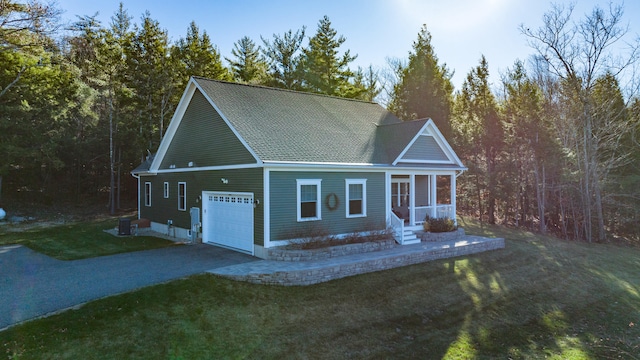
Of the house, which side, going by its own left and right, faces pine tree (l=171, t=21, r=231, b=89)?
back

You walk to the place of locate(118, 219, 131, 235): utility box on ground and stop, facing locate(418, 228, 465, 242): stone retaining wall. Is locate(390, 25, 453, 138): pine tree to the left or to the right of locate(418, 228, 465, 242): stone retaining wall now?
left

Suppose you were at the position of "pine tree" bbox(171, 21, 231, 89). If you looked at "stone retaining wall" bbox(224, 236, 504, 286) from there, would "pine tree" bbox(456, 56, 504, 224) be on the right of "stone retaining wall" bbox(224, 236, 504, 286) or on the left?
left

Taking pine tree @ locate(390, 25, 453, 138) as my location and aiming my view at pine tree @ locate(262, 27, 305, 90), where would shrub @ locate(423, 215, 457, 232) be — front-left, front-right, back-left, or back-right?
back-left

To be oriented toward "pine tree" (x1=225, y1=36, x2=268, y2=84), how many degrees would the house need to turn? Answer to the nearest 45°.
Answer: approximately 135° to its left

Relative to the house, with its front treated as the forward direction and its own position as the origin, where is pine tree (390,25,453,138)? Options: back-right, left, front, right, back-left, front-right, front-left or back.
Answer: left

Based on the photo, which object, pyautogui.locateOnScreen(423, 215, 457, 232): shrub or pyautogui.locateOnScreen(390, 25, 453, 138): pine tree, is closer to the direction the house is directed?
the shrub

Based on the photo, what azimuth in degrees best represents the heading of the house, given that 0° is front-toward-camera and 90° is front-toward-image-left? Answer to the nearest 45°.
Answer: approximately 315°

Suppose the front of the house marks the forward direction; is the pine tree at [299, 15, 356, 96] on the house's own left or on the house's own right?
on the house's own left

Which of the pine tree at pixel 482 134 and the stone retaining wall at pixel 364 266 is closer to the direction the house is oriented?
the stone retaining wall

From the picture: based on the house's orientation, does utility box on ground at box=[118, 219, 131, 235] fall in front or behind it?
behind

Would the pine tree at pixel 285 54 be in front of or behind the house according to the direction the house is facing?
behind
